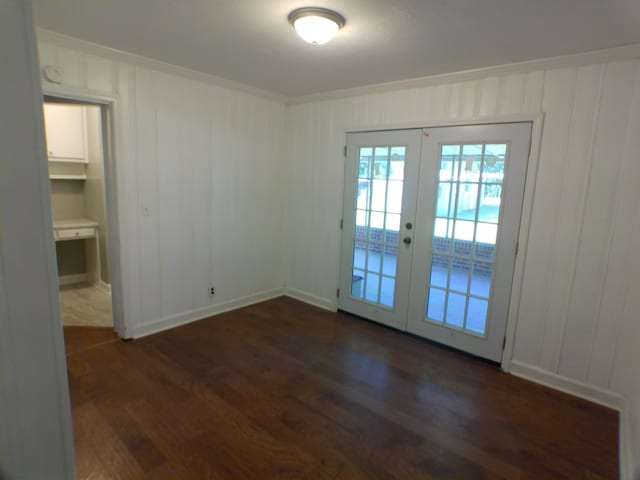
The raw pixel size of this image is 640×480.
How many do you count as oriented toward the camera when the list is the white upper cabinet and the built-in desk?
2

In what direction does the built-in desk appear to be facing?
toward the camera

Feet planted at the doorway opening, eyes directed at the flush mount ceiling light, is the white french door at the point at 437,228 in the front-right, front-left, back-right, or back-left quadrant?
front-left

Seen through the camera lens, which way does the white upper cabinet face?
facing the viewer

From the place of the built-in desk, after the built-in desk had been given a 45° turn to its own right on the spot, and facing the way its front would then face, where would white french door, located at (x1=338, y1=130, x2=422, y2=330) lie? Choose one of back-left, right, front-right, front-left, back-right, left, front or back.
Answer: left

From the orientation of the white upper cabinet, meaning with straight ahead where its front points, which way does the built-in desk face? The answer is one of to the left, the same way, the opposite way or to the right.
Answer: the same way

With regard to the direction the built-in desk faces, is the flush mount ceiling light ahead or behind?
ahead
